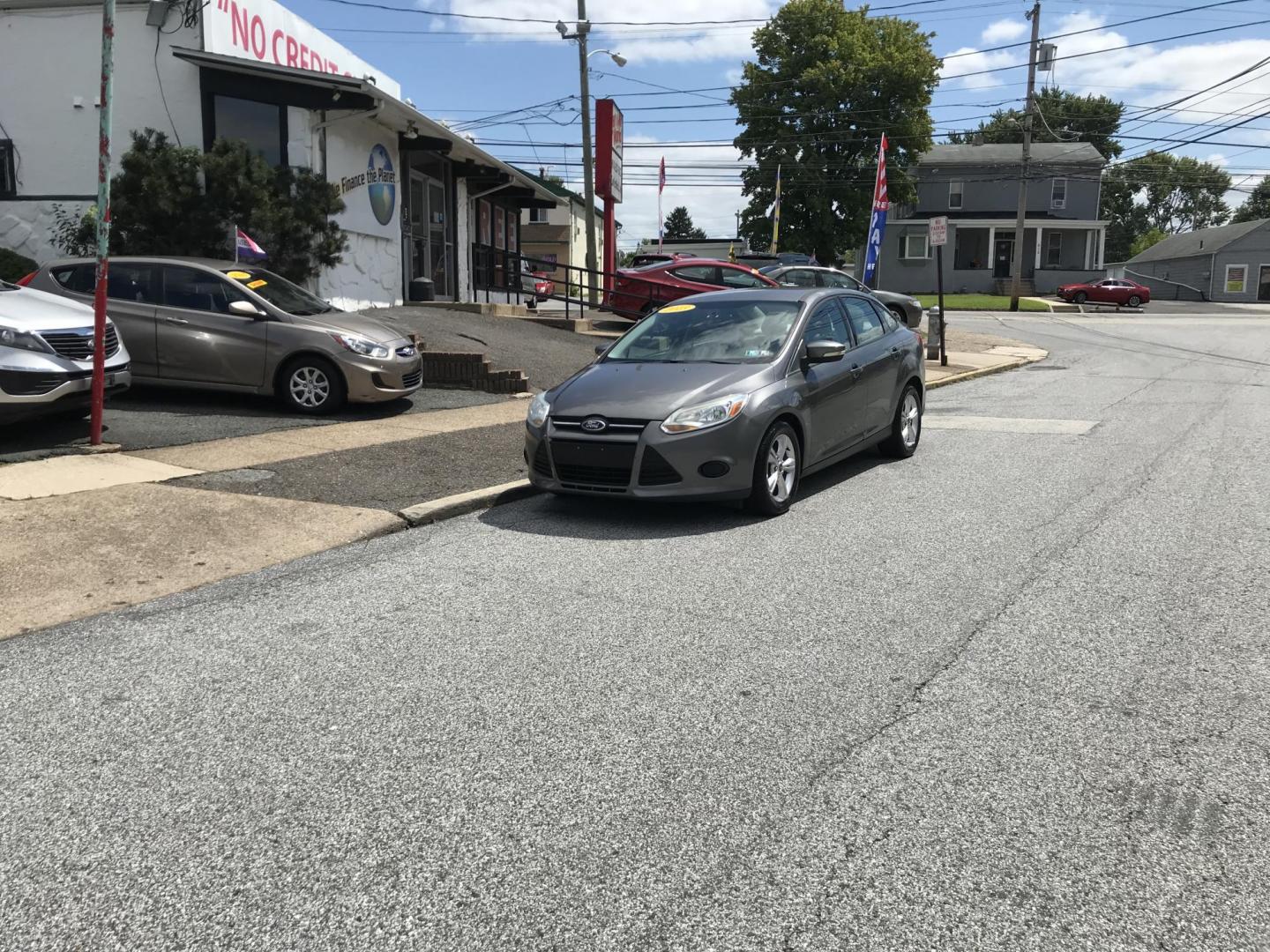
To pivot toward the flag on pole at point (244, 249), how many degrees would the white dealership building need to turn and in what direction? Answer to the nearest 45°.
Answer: approximately 45° to its right

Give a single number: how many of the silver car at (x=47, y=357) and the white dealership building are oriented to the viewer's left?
0

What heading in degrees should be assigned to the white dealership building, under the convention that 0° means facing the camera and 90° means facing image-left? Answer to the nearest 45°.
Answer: approximately 315°

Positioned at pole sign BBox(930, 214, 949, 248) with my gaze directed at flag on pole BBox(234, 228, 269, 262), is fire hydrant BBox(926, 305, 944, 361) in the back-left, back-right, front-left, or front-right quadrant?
back-right

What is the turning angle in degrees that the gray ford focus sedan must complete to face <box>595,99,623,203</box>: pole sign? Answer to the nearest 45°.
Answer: approximately 135° to its right

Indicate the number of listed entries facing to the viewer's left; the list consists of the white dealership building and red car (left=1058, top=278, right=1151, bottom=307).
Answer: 1

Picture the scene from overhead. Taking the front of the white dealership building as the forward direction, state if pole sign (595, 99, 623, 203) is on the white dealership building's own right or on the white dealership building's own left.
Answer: on the white dealership building's own left

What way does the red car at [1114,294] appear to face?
to the viewer's left

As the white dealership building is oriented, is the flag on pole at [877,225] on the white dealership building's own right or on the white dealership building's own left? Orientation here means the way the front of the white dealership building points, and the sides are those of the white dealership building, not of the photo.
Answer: on the white dealership building's own left

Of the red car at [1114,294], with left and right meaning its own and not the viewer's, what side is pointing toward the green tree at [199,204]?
left

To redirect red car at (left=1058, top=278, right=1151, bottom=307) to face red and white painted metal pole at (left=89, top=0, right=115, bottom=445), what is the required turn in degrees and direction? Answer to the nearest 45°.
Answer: approximately 90° to its left

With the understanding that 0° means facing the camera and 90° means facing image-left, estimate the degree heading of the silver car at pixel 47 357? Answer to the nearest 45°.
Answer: approximately 315°
